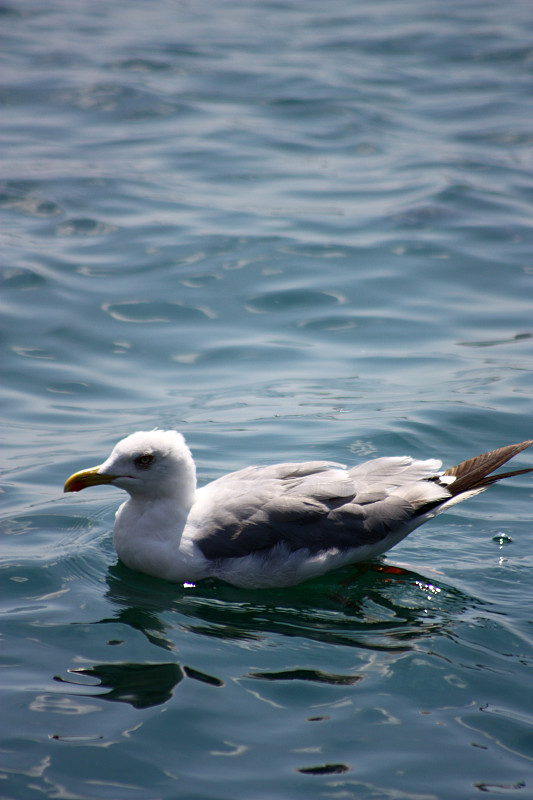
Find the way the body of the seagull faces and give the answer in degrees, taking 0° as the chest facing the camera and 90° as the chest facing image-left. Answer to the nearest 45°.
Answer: approximately 90°
